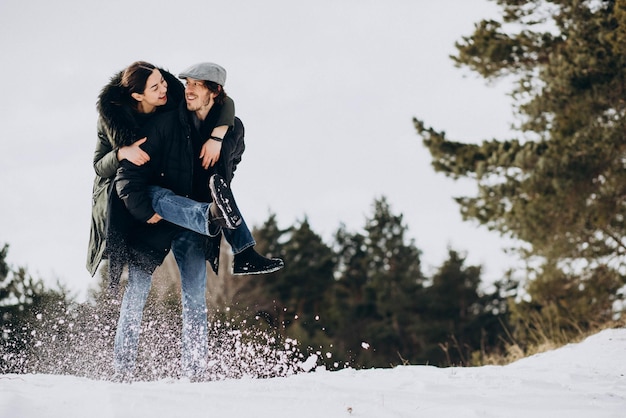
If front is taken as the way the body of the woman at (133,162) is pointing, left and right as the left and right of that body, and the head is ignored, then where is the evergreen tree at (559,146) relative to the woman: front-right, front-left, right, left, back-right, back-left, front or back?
left

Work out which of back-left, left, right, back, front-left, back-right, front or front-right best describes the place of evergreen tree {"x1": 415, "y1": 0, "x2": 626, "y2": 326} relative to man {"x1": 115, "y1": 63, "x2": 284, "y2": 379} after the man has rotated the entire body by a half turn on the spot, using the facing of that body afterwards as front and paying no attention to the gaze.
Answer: right

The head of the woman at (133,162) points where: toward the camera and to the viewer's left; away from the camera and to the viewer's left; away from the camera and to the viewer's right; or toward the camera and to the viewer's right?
toward the camera and to the viewer's right

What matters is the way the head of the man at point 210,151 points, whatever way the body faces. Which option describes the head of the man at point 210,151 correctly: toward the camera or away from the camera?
toward the camera

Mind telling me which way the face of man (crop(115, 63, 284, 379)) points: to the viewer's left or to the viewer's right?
to the viewer's left

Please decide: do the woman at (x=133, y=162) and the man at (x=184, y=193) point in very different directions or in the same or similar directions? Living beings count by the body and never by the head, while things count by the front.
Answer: same or similar directions

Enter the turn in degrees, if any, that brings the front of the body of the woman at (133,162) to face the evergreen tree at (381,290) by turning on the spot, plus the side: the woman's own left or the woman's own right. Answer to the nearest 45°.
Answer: approximately 135° to the woman's own left

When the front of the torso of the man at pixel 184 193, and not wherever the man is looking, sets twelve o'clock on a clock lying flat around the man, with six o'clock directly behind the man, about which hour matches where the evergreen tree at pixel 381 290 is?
The evergreen tree is roughly at 8 o'clock from the man.

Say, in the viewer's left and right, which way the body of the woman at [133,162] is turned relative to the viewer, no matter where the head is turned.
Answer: facing the viewer and to the right of the viewer
